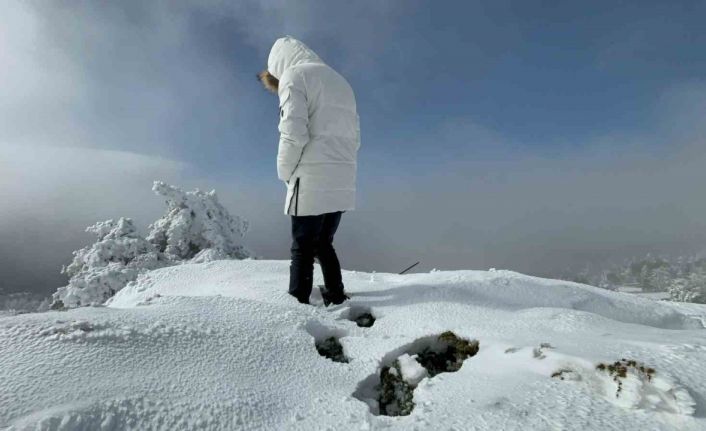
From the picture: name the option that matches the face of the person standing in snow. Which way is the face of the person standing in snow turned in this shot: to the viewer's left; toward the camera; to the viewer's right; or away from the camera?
to the viewer's left

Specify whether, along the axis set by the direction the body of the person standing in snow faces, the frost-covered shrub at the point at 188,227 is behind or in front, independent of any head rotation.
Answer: in front

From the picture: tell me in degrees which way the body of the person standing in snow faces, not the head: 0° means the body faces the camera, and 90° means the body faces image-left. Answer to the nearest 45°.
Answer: approximately 135°

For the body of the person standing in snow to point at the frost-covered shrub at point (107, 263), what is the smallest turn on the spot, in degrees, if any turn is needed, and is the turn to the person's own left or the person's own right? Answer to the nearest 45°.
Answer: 0° — they already face it
